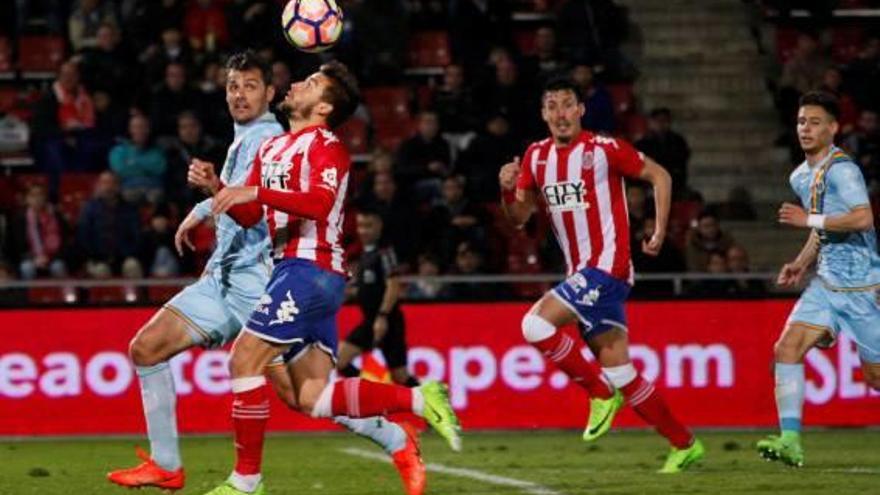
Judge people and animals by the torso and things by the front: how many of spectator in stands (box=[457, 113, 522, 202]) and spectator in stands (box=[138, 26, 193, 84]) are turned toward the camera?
2

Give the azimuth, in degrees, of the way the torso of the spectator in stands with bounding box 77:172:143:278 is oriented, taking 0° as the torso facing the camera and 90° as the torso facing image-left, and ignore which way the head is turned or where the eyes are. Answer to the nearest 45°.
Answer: approximately 0°

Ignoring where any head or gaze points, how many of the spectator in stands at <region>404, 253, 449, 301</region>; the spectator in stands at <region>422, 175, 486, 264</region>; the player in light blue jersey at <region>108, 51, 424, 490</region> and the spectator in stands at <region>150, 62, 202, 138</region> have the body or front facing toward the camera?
3

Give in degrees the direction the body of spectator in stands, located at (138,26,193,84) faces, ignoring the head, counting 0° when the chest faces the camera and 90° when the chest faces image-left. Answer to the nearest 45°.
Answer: approximately 0°

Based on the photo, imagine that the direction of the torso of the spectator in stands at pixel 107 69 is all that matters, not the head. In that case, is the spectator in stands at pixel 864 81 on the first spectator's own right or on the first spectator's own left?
on the first spectator's own left

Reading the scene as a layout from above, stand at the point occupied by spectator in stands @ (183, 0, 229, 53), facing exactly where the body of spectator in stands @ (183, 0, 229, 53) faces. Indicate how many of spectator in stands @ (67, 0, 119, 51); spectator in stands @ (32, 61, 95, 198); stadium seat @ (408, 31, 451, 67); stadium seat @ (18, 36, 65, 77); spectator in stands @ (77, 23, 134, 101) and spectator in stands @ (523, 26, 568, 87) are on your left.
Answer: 2

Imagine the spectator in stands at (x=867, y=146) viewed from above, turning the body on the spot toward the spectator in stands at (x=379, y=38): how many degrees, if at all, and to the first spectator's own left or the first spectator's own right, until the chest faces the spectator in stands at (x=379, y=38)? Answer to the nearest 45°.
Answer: approximately 90° to the first spectator's own right
